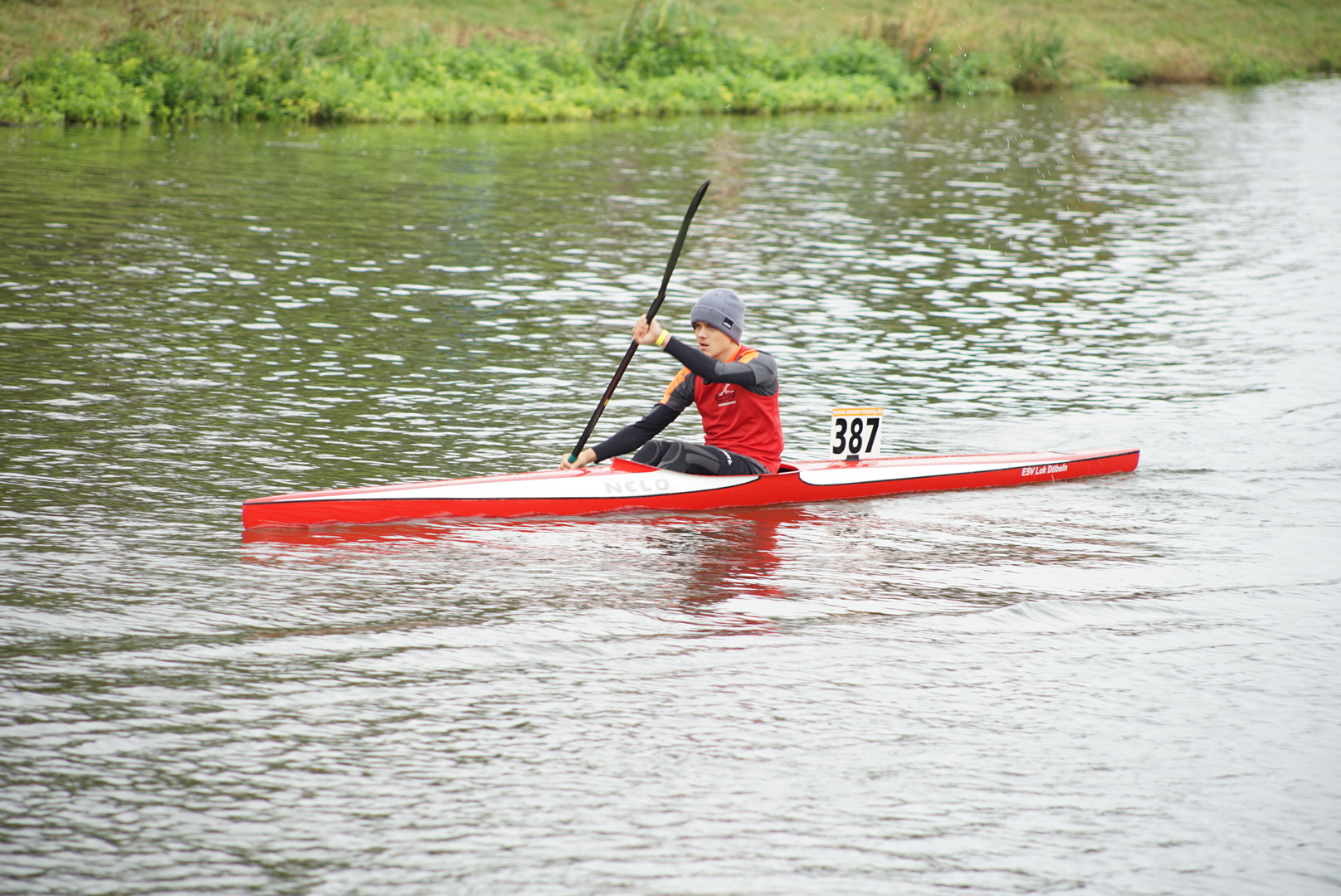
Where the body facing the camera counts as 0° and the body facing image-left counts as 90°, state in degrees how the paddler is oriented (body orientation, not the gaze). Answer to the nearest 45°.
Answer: approximately 45°

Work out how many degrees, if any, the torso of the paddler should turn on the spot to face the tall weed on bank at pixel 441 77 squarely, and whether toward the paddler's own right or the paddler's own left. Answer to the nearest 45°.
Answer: approximately 135° to the paddler's own right
